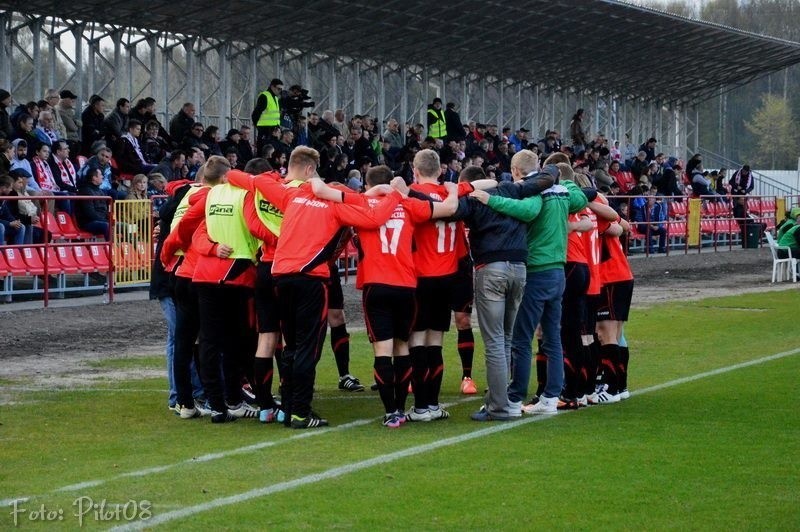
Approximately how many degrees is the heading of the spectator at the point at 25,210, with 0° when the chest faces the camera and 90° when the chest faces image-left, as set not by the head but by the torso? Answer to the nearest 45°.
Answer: approximately 315°

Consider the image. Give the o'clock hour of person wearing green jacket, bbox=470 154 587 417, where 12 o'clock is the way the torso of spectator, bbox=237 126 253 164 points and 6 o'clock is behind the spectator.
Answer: The person wearing green jacket is roughly at 1 o'clock from the spectator.

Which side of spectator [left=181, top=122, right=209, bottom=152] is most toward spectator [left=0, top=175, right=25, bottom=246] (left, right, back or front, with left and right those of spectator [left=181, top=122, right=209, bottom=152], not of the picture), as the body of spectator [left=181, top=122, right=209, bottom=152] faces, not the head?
right

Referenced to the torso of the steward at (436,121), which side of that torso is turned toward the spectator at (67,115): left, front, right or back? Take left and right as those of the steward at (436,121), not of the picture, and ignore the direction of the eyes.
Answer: right

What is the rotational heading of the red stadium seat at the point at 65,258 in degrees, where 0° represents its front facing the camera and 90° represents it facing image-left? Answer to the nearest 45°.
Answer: approximately 315°

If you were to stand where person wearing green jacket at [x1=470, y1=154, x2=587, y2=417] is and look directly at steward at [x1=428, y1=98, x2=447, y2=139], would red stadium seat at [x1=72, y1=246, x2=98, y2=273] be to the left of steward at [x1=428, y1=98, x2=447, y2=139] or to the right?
left

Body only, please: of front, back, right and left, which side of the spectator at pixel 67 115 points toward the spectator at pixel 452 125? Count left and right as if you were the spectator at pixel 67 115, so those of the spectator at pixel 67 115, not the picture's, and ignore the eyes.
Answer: left
